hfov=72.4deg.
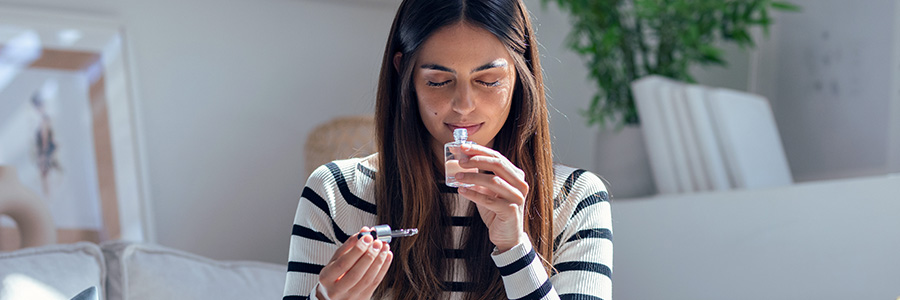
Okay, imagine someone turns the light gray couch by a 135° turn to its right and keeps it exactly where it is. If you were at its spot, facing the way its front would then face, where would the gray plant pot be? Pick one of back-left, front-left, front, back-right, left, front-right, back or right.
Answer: back-right

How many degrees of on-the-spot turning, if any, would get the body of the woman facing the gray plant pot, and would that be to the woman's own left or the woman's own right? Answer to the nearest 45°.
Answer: approximately 135° to the woman's own left

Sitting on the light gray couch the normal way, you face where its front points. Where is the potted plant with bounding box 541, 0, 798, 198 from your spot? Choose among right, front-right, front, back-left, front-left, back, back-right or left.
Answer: left

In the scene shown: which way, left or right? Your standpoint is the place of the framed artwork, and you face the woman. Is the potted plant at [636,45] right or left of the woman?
left

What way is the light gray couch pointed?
toward the camera

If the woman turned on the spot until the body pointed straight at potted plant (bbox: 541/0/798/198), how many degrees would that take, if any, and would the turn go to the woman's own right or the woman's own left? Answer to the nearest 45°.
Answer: approximately 135° to the woman's own left
